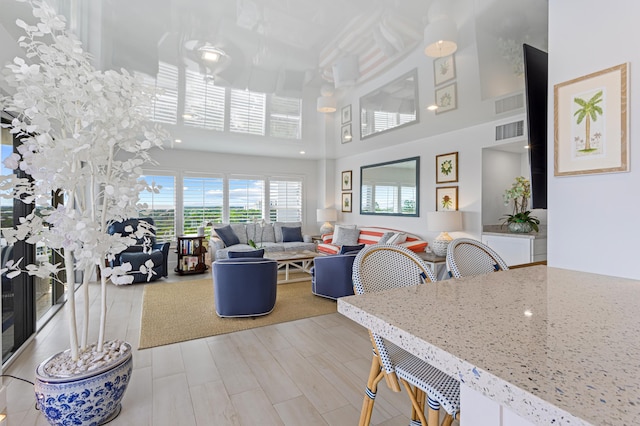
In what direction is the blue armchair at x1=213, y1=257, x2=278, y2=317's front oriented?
away from the camera

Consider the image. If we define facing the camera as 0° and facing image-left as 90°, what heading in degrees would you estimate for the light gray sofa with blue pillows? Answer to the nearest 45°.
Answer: approximately 0°

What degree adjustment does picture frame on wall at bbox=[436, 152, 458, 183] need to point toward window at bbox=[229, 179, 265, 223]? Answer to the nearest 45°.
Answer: approximately 45° to its right

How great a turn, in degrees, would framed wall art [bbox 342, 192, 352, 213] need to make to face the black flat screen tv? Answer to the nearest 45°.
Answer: approximately 45° to its left

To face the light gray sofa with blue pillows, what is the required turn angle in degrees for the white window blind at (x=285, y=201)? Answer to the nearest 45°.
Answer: approximately 45° to its right

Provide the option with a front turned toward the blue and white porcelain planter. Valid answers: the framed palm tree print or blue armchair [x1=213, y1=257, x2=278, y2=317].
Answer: the framed palm tree print

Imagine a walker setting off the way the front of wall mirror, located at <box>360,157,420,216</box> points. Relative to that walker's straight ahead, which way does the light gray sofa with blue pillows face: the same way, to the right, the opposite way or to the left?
to the left

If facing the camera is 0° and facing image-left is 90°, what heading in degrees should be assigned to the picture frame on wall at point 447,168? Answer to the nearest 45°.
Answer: approximately 45°
